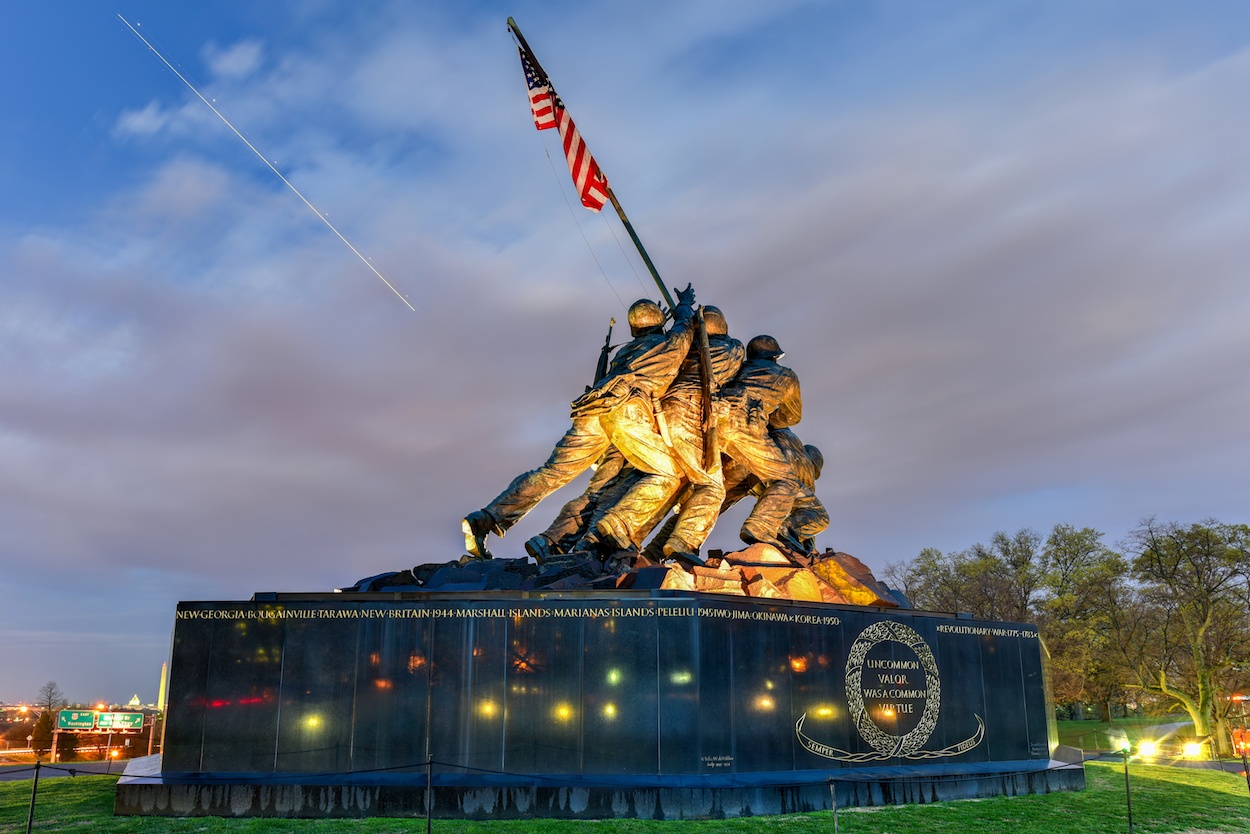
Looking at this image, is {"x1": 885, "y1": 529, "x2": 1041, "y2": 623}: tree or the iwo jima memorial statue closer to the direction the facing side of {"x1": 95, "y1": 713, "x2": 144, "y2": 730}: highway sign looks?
the iwo jima memorial statue

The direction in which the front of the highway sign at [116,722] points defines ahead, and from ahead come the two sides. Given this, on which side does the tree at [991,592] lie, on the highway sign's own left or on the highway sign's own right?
on the highway sign's own left

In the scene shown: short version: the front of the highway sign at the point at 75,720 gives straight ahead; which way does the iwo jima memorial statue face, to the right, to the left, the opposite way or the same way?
to the left

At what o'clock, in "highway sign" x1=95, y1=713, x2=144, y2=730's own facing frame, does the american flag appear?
The american flag is roughly at 11 o'clock from the highway sign.

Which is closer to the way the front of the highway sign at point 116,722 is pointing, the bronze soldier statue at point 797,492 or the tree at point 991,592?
the bronze soldier statue

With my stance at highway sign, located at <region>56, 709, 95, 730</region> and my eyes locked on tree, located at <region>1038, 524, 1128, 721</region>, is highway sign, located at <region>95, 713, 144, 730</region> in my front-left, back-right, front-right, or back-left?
front-left

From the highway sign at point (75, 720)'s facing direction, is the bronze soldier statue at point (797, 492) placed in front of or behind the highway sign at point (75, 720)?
in front

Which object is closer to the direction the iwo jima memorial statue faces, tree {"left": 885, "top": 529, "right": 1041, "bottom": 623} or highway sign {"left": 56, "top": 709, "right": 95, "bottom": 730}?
the tree

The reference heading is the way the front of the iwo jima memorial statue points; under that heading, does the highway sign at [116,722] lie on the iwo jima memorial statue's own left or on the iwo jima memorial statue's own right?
on the iwo jima memorial statue's own left

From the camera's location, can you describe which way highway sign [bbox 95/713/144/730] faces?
facing the viewer

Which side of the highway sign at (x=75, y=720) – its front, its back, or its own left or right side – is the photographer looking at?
front

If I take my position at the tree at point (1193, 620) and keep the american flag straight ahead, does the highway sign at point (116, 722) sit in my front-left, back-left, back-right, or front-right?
front-right

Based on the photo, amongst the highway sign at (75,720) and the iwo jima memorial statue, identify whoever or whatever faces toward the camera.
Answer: the highway sign

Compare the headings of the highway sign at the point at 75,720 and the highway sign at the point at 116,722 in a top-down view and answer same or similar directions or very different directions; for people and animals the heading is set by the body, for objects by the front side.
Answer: same or similar directions

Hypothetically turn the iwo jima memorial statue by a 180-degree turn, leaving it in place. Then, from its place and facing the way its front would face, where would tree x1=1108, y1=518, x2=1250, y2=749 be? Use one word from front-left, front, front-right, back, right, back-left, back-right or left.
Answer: back

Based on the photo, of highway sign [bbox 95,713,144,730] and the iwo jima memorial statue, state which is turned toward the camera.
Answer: the highway sign

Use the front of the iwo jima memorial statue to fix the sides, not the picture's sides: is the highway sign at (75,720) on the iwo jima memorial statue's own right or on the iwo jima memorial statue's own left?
on the iwo jima memorial statue's own left
